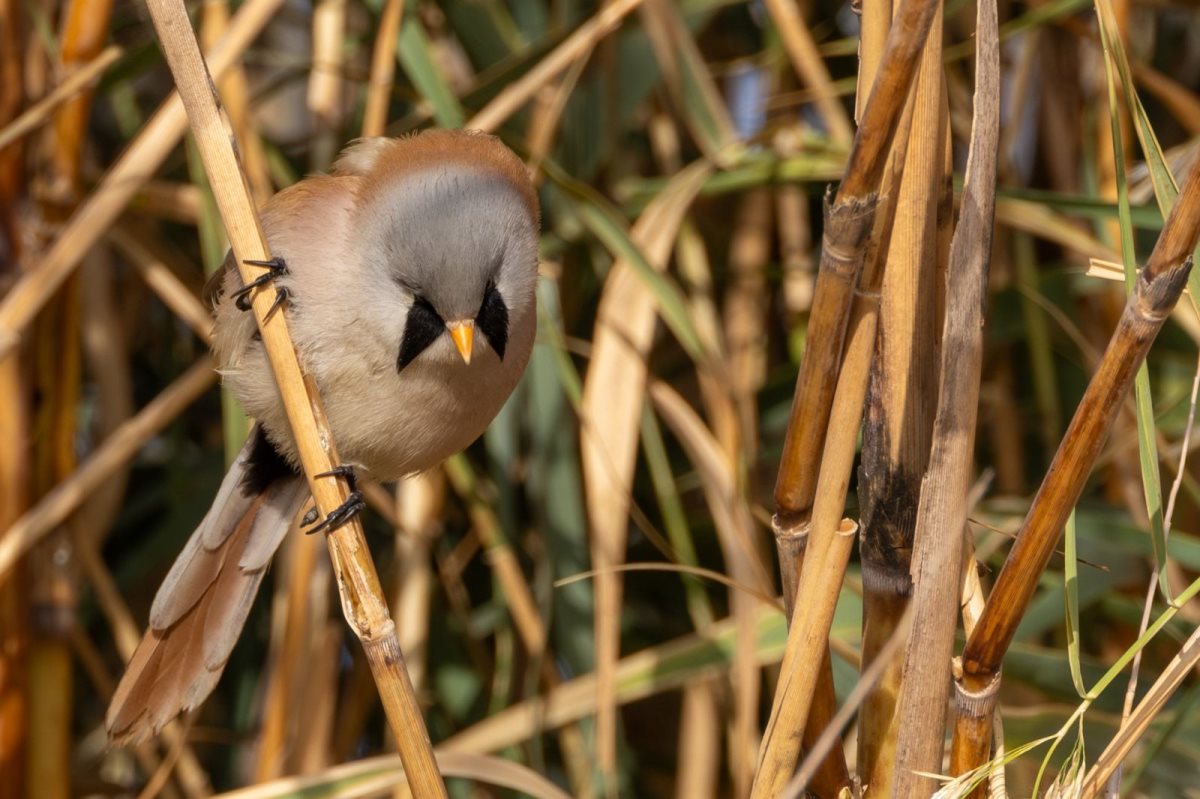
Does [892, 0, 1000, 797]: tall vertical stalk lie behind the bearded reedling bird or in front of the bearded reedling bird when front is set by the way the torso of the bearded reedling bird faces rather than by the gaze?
in front

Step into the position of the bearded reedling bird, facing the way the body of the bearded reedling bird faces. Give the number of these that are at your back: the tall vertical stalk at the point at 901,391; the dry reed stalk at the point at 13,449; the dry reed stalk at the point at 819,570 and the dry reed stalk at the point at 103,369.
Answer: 2

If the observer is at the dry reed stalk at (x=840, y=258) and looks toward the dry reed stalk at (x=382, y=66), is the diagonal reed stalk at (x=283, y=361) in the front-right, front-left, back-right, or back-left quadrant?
front-left

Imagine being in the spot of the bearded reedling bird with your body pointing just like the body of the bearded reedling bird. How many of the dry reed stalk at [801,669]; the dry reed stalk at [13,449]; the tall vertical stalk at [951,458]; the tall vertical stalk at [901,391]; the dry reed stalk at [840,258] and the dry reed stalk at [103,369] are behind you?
2

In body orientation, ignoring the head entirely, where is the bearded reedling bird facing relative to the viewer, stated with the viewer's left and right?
facing the viewer and to the right of the viewer

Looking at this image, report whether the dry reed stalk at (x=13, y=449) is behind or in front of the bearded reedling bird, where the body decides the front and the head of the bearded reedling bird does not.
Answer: behind

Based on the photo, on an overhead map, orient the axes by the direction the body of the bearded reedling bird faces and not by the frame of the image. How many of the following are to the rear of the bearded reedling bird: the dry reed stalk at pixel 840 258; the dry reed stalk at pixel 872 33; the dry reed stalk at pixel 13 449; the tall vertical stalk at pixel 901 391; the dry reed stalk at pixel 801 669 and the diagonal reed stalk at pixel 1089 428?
1

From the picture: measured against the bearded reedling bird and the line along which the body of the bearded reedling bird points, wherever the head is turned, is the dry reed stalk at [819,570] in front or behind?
in front

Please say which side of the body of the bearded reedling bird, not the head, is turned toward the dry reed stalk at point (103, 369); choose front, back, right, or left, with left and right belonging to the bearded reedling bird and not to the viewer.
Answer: back

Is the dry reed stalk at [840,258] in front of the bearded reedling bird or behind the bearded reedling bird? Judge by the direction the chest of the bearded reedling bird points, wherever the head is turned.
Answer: in front
